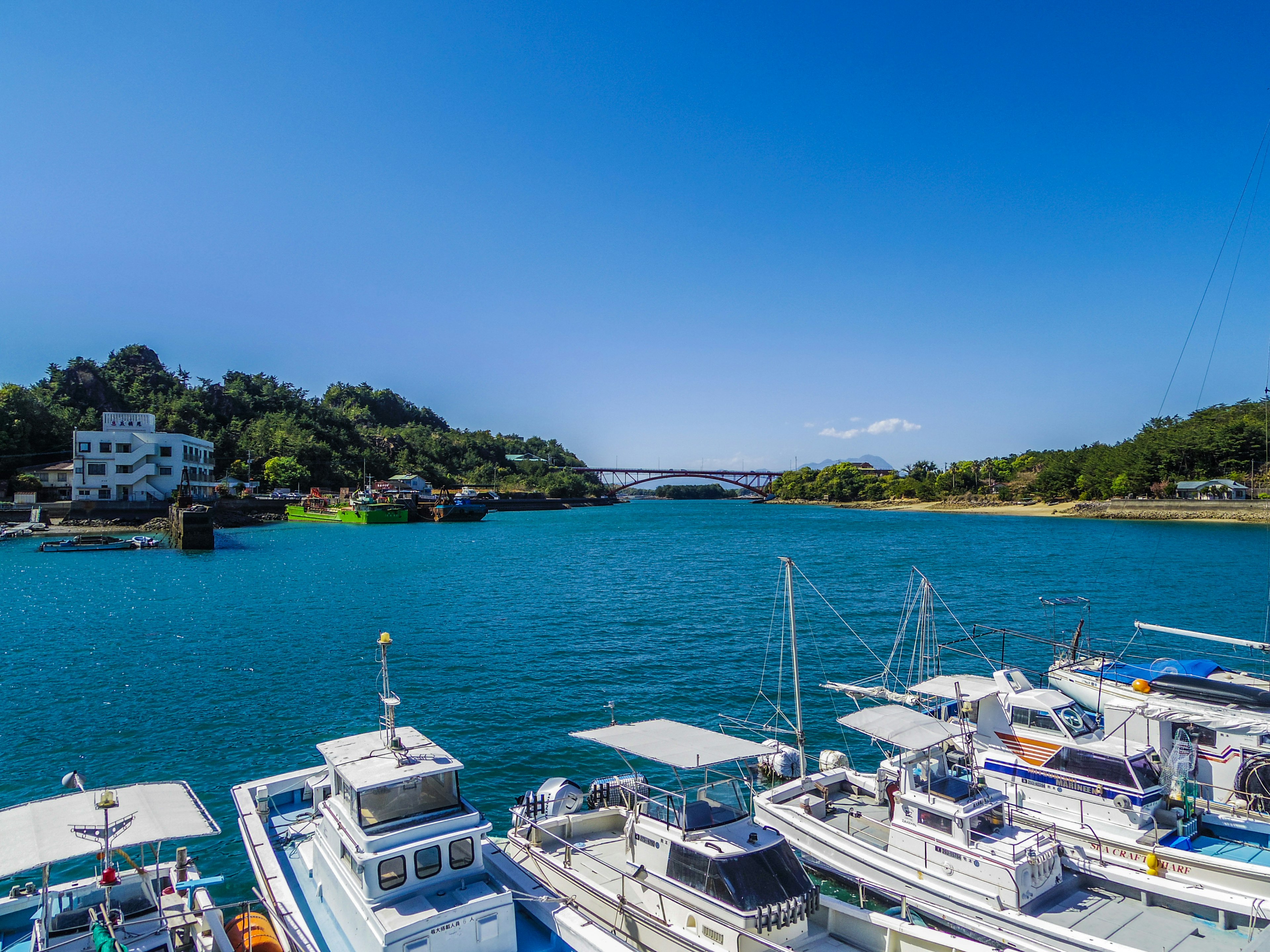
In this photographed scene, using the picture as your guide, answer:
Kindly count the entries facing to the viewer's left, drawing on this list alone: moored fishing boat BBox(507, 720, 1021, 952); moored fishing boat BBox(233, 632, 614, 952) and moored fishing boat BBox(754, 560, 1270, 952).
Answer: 0

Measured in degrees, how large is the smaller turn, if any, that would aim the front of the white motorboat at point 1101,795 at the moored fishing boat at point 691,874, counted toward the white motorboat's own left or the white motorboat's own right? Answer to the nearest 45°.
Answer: approximately 90° to the white motorboat's own right

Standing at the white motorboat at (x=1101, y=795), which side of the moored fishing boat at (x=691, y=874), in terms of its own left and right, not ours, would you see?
left

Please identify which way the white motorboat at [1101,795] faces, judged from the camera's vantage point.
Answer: facing the viewer and to the right of the viewer

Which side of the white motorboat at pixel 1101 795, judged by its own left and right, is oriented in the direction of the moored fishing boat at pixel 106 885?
right

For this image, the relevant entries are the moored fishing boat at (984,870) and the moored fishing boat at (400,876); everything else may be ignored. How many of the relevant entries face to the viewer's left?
0

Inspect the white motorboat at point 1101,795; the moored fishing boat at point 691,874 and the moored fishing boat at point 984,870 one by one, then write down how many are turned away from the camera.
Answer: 0

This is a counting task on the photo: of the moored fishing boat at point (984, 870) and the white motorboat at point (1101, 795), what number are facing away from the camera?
0
